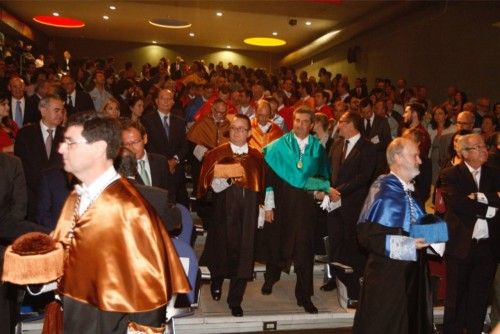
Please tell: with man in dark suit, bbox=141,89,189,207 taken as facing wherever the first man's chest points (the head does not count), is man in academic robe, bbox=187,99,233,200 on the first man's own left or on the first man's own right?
on the first man's own left

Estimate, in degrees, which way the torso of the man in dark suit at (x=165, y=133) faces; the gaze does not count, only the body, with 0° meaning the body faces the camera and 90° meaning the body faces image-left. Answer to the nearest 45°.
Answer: approximately 0°
